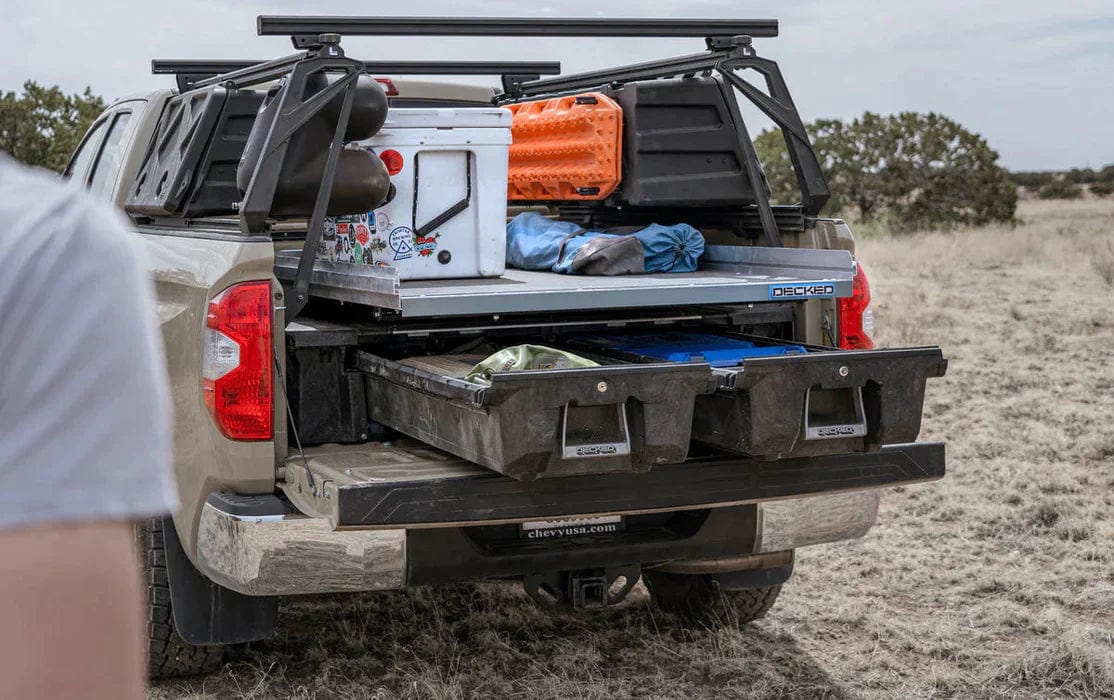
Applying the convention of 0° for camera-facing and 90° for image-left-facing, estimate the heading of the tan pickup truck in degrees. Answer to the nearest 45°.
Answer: approximately 135°
